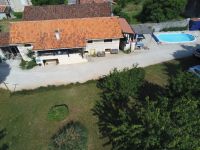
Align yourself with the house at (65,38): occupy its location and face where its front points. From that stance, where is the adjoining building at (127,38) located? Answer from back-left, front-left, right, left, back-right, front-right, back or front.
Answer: left

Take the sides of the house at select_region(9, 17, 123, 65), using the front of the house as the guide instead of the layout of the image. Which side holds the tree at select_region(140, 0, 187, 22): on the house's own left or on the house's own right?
on the house's own left

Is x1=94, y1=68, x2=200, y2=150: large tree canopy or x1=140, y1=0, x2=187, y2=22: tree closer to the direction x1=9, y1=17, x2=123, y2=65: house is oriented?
the large tree canopy

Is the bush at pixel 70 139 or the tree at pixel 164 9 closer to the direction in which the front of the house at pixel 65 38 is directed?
the bush

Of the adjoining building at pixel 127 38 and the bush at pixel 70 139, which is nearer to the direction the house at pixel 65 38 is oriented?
the bush

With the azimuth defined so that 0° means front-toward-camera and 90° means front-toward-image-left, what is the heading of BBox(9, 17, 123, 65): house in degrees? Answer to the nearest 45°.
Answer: approximately 0°

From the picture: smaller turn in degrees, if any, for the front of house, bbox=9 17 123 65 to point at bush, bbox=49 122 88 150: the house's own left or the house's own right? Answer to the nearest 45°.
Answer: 0° — it already faces it

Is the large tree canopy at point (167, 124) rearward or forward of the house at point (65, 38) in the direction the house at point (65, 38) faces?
forward
